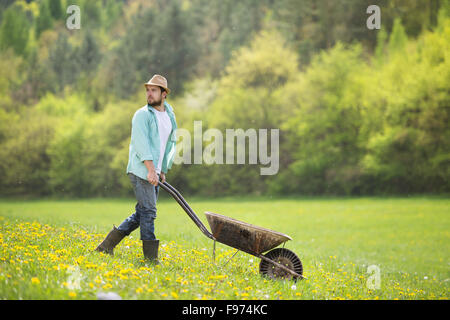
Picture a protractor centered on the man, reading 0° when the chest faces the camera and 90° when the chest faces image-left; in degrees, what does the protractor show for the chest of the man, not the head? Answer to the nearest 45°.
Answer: approximately 315°

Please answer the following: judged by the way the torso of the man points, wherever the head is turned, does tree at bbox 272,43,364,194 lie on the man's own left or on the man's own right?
on the man's own left
